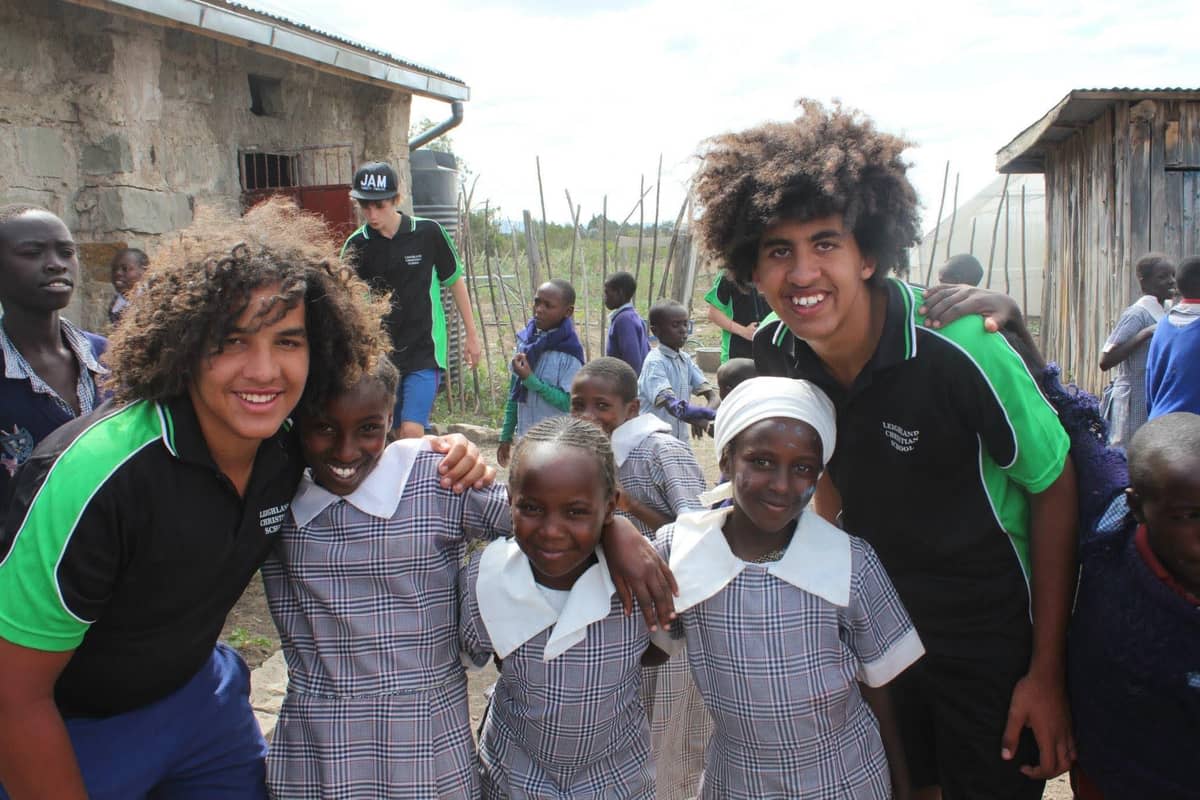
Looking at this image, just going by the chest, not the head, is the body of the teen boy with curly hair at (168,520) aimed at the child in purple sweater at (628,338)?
no

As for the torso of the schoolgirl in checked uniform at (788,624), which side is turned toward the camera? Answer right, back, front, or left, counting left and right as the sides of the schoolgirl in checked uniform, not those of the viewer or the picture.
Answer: front

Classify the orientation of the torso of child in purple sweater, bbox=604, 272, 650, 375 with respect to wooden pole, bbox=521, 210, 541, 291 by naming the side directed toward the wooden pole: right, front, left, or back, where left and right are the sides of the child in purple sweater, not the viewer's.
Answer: right

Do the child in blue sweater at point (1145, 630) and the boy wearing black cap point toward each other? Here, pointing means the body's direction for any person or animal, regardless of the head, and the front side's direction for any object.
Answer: no

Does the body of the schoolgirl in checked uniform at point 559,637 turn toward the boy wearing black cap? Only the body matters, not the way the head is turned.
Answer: no

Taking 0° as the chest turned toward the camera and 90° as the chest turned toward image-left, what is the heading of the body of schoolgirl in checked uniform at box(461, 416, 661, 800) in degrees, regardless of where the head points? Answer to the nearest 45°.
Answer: approximately 0°

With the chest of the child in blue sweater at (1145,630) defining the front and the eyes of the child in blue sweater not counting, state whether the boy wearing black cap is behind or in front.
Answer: behind

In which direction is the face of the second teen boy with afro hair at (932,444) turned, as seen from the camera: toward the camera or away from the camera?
toward the camera

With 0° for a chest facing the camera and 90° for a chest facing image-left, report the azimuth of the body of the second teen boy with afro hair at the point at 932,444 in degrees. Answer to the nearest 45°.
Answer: approximately 45°

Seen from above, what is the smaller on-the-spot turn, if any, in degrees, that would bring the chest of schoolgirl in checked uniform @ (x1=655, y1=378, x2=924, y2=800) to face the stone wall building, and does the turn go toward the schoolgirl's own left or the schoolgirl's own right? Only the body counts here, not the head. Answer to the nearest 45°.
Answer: approximately 135° to the schoolgirl's own right

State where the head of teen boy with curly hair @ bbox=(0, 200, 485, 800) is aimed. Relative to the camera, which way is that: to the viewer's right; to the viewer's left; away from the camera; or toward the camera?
toward the camera

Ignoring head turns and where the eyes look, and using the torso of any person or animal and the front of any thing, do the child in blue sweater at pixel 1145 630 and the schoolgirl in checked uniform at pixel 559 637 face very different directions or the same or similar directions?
same or similar directions

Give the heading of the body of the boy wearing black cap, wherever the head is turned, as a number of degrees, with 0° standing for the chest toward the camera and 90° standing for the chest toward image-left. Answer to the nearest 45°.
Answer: approximately 45°

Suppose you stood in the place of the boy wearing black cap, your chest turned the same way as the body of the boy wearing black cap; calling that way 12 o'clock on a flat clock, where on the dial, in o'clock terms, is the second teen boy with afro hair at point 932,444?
The second teen boy with afro hair is roughly at 10 o'clock from the boy wearing black cap.

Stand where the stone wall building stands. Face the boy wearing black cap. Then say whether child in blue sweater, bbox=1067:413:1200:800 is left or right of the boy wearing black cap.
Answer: right
